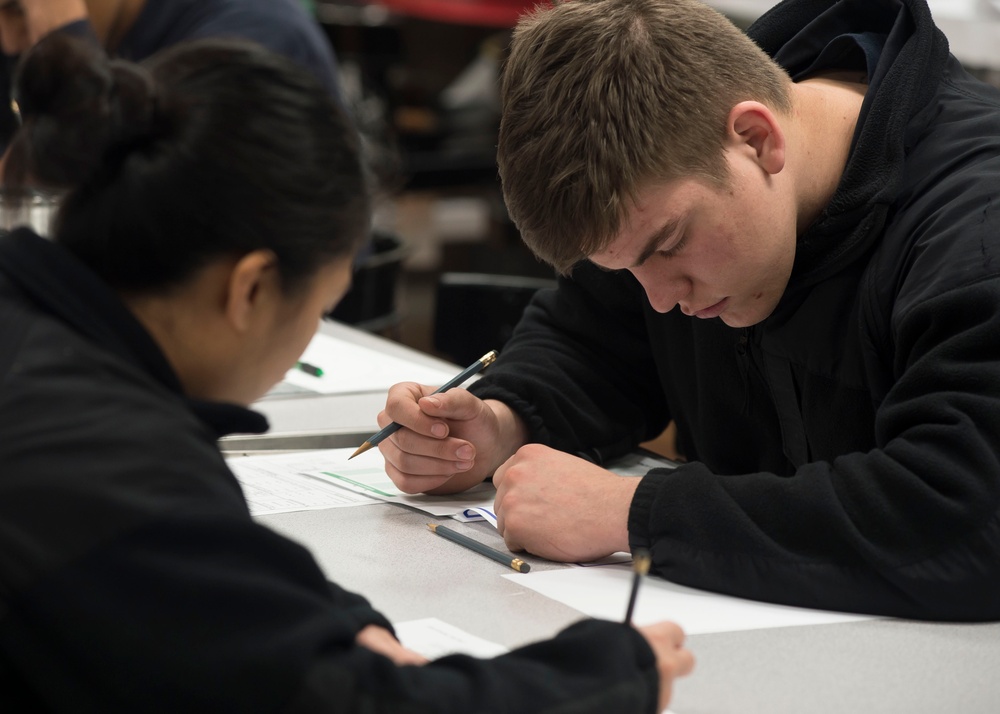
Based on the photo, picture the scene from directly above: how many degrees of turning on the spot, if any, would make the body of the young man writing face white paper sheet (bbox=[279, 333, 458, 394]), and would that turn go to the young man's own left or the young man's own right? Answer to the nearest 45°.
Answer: approximately 90° to the young man's own right

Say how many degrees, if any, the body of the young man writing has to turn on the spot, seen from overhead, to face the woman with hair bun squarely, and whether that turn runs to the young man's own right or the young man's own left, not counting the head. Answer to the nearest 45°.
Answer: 0° — they already face them

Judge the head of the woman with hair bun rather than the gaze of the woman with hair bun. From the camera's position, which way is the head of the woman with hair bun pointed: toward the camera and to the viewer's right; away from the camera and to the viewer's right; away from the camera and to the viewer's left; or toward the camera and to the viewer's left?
away from the camera and to the viewer's right

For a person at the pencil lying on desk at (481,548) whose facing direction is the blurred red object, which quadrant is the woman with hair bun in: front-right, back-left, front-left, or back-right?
back-left

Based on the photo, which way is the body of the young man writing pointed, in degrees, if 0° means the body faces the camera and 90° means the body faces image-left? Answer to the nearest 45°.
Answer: approximately 45°
